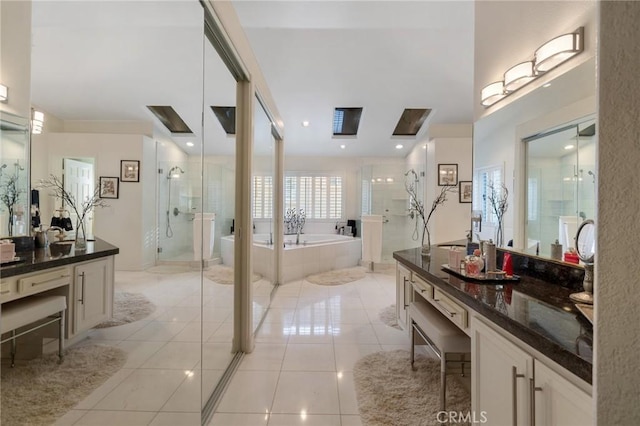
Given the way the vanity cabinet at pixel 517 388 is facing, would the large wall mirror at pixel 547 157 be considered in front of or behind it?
behind

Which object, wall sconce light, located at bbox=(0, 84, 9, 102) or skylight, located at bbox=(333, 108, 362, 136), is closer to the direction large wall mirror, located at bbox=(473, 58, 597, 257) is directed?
the wall sconce light

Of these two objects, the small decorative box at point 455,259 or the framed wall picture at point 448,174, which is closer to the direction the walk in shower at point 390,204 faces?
the small decorative box

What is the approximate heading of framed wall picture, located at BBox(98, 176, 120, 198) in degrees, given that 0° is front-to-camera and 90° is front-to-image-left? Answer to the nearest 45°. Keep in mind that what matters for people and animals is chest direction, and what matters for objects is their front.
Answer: approximately 0°

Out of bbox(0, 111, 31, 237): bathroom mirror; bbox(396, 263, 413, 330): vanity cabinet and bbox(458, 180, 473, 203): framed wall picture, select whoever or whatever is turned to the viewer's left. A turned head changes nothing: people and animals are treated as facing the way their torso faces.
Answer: the vanity cabinet

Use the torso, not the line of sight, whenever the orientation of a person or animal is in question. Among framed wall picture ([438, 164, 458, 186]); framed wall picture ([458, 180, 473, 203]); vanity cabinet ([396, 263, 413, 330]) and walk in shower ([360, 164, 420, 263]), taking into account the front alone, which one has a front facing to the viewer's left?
the vanity cabinet

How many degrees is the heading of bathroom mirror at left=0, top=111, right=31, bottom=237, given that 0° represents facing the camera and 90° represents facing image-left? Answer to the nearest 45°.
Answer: approximately 315°
